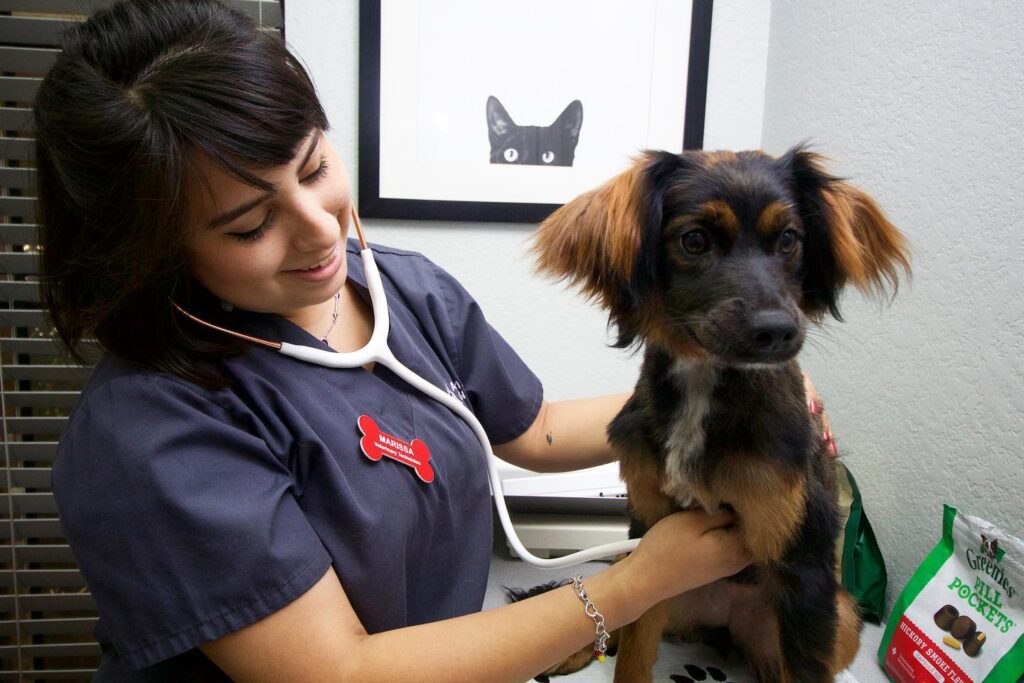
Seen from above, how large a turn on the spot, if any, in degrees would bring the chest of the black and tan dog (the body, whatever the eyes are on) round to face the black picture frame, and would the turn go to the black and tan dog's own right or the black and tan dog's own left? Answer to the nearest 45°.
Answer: approximately 135° to the black and tan dog's own right

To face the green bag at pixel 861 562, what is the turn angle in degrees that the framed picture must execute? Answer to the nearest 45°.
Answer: approximately 45° to its left

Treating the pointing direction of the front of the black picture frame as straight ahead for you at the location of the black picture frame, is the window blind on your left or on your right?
on your right

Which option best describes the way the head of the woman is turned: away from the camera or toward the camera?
toward the camera

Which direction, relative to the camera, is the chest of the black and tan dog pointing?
toward the camera

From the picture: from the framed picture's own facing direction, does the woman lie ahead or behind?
ahead

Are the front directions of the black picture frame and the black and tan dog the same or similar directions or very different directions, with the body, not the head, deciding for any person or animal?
same or similar directions

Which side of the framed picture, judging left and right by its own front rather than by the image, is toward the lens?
front

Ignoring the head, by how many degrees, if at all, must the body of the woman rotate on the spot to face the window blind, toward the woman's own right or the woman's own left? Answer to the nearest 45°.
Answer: approximately 180°

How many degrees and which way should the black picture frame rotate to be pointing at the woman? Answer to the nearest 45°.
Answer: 0° — it already faces them
